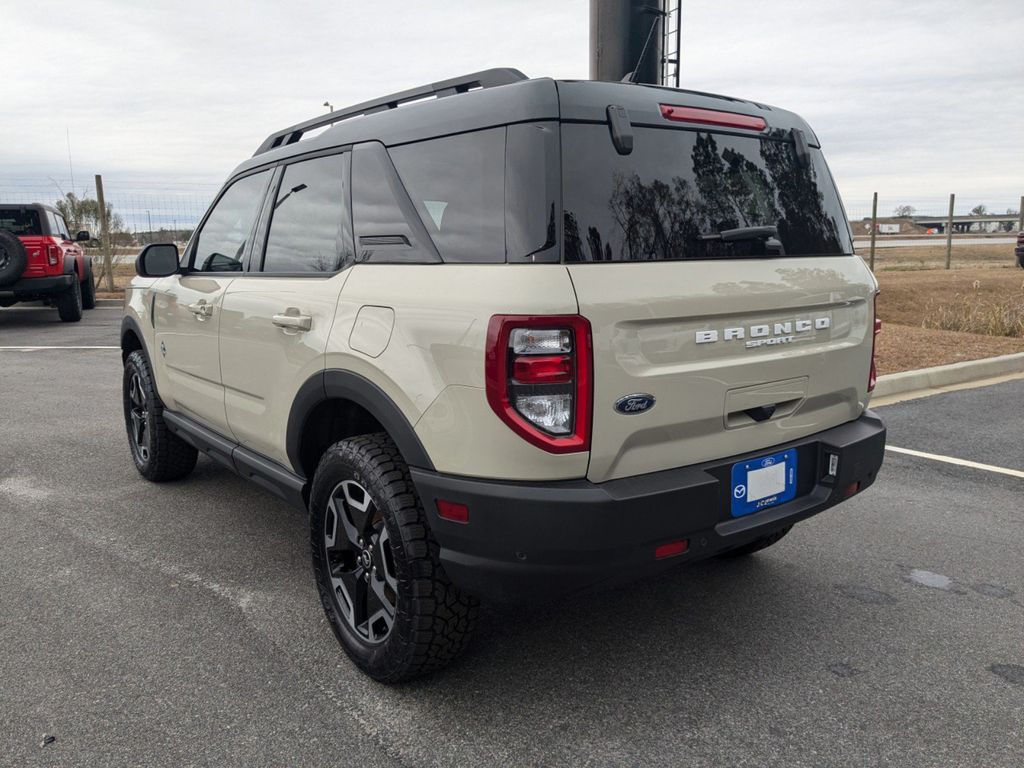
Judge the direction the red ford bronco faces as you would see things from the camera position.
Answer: facing away from the viewer and to the right of the viewer

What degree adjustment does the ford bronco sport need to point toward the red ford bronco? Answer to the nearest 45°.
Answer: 0° — it already faces it

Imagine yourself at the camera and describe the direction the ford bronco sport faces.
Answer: facing away from the viewer and to the left of the viewer

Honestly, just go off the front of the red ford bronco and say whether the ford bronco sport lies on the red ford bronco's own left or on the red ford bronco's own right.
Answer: on the red ford bronco's own right
